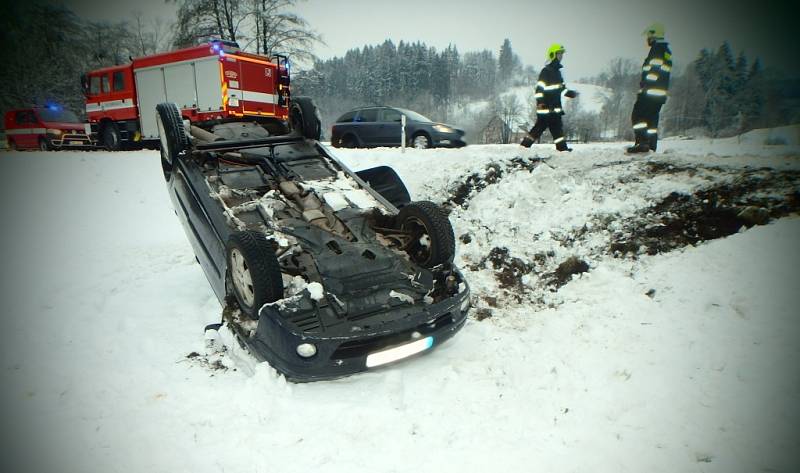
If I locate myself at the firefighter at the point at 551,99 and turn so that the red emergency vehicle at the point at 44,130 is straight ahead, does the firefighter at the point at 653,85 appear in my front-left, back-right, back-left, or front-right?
back-left

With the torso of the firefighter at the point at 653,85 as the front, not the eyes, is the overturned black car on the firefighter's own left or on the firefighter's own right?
on the firefighter's own left

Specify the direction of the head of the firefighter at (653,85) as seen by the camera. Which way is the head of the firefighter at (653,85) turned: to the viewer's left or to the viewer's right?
to the viewer's left

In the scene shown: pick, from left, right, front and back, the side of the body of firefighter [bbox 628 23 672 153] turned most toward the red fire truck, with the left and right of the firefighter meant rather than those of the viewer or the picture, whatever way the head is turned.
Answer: front

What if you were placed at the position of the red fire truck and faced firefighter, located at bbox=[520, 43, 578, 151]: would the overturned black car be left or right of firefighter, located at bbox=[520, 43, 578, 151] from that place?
right

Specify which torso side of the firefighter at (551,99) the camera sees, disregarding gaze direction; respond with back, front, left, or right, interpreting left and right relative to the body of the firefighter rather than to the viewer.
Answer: right

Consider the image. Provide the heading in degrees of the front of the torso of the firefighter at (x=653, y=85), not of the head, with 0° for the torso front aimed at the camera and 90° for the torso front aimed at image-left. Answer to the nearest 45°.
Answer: approximately 90°
